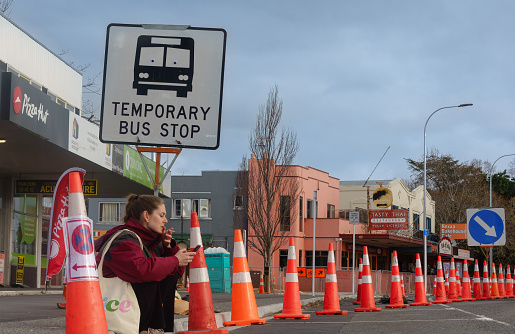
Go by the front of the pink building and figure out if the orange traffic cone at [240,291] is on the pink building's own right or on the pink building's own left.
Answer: on the pink building's own right

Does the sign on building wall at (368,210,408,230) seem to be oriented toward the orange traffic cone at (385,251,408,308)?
yes

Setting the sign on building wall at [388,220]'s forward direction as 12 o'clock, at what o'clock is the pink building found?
The pink building is roughly at 3 o'clock from the sign on building wall.

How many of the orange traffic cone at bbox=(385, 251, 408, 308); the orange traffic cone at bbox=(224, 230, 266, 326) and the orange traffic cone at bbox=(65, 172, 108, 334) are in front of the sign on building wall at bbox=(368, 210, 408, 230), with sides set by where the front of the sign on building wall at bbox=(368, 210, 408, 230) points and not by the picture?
3

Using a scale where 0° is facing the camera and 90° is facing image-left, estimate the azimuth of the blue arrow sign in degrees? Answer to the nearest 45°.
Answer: approximately 0°

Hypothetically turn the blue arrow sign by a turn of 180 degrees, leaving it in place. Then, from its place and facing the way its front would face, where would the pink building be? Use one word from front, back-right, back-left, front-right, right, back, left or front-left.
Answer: front-left

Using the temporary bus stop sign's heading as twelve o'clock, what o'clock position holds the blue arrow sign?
The blue arrow sign is roughly at 7 o'clock from the temporary bus stop sign.

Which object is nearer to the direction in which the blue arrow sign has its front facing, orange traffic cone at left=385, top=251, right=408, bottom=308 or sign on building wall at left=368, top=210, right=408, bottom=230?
the orange traffic cone
